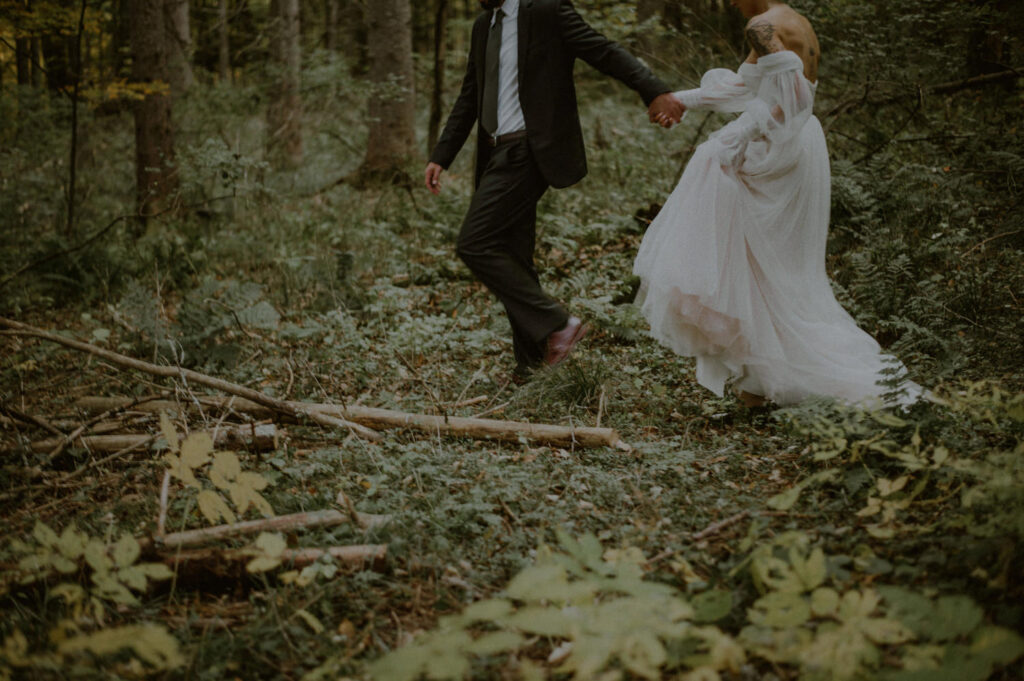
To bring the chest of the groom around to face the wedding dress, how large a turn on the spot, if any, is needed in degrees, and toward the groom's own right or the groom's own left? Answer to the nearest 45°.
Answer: approximately 90° to the groom's own left
